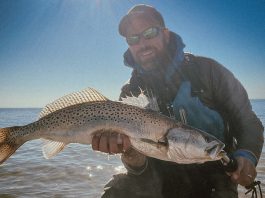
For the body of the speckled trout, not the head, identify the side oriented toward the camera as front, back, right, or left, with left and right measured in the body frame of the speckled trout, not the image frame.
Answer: right
